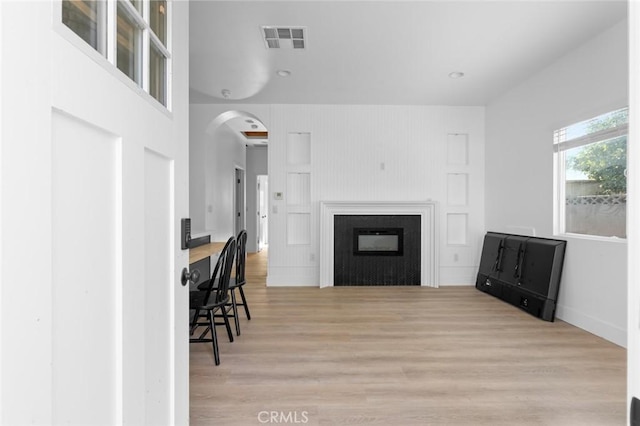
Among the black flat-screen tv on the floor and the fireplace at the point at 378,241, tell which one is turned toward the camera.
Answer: the fireplace

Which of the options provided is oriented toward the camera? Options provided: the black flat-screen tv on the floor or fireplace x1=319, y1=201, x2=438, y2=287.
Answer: the fireplace

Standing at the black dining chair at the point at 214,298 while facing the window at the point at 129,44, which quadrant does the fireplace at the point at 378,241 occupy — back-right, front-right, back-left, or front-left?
back-left

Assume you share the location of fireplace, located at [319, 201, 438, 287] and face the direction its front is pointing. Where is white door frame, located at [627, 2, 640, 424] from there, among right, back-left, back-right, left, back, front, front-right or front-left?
front

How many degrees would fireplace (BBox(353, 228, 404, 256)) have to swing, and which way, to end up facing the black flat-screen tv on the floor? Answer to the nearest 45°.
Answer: approximately 45° to its left

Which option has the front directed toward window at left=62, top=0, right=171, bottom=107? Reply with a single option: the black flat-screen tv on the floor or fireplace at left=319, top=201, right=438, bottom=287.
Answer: the fireplace

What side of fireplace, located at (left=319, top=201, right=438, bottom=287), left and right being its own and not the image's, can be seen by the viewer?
front

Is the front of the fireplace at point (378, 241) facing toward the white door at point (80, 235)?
yes

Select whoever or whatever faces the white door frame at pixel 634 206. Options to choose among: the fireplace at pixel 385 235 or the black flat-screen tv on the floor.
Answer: the fireplace

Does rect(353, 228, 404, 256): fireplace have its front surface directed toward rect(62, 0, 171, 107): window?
yes

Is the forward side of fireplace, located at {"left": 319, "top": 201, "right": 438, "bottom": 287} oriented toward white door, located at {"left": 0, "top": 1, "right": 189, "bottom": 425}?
yes

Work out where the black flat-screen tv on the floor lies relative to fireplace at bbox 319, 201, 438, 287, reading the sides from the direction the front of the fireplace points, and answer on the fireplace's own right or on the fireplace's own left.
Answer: on the fireplace's own left

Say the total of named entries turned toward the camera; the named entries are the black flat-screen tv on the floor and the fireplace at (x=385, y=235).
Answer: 1
